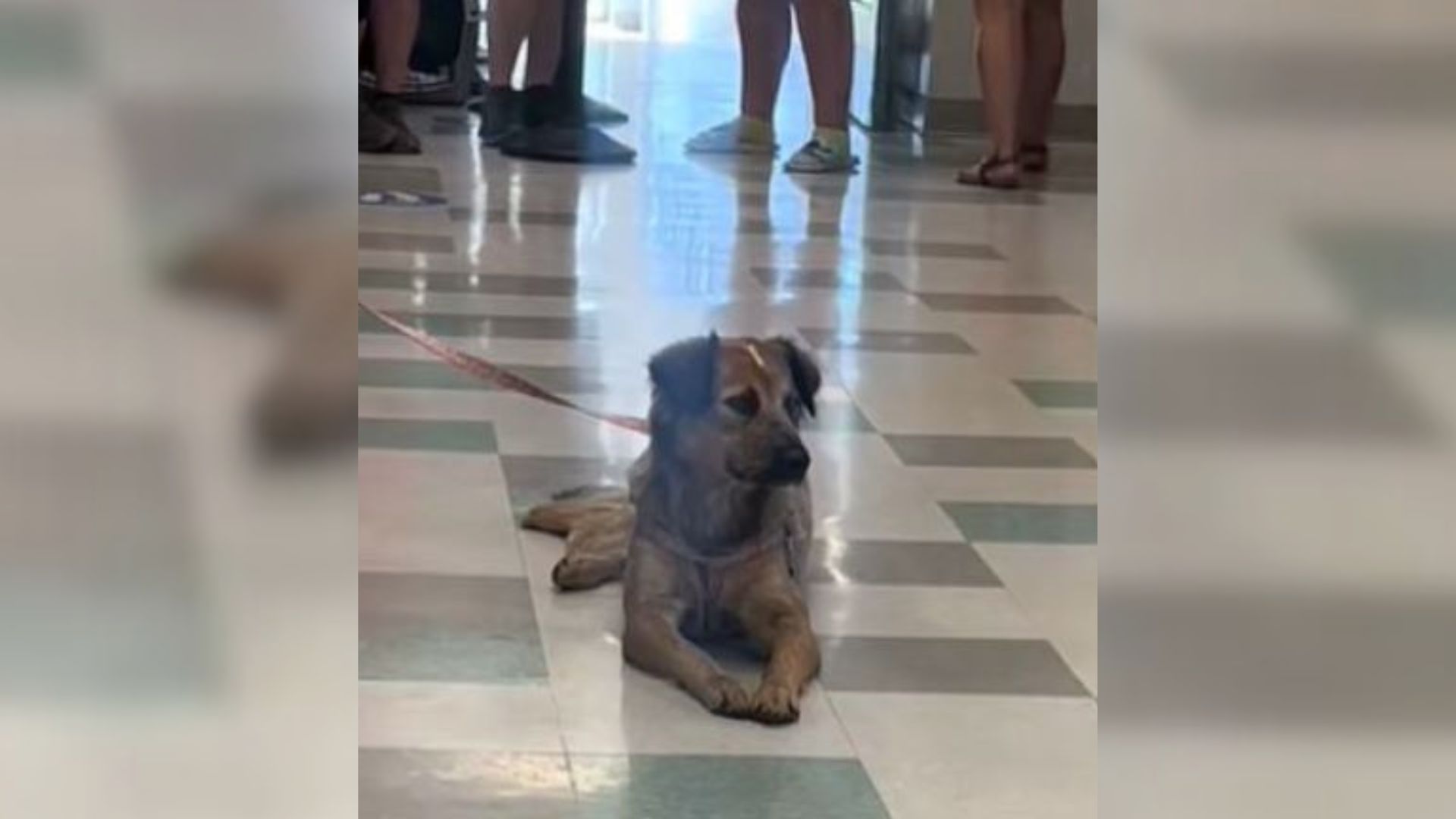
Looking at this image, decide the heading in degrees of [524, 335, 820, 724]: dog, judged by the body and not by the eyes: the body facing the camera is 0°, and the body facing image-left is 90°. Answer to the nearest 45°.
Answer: approximately 0°
